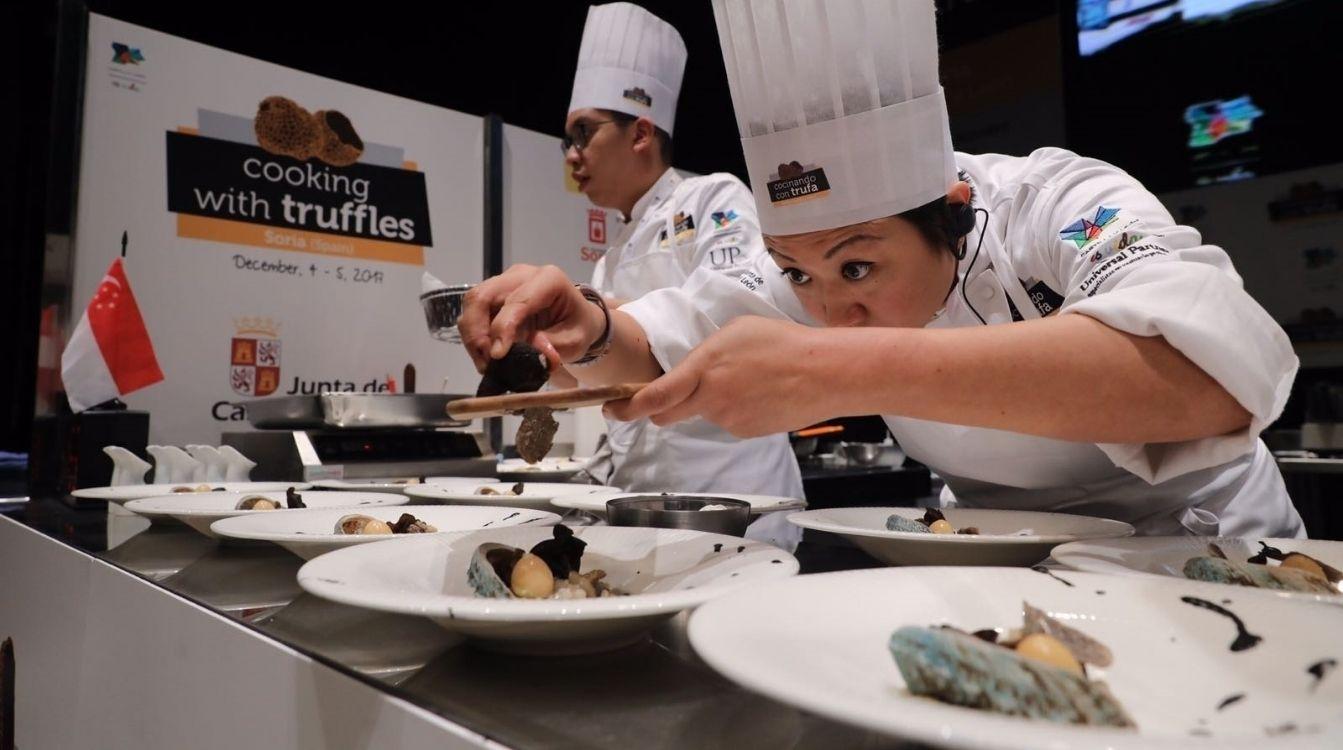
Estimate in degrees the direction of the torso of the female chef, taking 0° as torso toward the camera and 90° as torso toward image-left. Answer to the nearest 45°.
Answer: approximately 45°

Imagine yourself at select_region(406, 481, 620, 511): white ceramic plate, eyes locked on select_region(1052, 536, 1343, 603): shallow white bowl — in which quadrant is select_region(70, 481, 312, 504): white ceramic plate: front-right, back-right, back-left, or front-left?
back-right

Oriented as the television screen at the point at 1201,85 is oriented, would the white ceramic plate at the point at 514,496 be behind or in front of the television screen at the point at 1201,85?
in front

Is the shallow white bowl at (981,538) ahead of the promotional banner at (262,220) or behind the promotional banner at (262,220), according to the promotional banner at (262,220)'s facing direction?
ahead

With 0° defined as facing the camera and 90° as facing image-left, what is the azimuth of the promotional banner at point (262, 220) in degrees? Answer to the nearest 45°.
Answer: approximately 315°

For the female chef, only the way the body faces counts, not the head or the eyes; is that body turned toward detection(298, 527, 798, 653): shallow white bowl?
yes

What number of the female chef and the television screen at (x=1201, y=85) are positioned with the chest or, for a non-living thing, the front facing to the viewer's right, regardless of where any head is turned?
0
